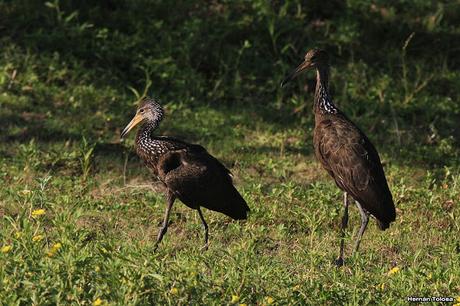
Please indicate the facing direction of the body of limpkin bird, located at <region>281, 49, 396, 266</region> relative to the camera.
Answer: to the viewer's left

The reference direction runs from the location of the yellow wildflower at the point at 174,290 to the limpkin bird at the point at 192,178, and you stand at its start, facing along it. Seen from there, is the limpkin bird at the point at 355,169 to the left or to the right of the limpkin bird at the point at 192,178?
right

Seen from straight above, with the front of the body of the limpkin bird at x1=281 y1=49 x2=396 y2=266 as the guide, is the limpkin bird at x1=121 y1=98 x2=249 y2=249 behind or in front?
in front

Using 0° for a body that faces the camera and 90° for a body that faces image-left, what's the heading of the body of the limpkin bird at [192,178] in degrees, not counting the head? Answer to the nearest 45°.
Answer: approximately 90°

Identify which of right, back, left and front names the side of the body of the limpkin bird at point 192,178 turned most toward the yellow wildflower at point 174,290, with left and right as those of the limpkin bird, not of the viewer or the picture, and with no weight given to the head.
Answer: left

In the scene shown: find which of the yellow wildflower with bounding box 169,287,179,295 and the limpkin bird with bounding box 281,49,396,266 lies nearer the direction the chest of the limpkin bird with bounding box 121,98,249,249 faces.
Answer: the yellow wildflower

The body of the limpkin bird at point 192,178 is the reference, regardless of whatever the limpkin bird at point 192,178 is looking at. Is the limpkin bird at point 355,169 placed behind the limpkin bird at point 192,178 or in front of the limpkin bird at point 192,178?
behind

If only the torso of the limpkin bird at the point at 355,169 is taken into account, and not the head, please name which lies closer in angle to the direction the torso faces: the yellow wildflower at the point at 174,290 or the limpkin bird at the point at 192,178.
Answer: the limpkin bird

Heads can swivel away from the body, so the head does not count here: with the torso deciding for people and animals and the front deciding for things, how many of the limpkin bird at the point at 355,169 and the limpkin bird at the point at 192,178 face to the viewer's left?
2
